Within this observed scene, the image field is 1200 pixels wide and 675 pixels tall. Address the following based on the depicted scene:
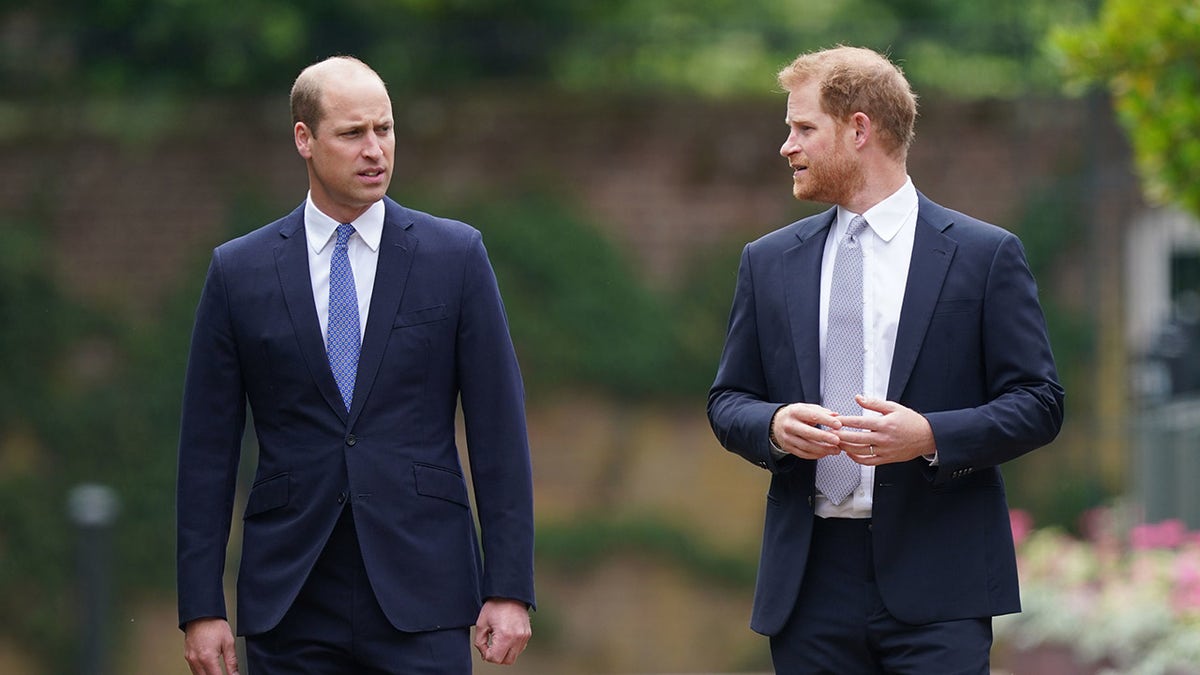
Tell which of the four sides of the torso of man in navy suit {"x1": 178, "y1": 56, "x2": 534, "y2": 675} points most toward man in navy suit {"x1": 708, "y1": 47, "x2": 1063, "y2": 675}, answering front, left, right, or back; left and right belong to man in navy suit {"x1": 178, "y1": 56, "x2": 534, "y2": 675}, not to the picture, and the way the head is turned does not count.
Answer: left

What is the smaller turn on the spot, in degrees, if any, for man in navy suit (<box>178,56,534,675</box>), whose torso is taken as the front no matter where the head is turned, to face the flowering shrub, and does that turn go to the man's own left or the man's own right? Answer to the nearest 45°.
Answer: approximately 135° to the man's own left

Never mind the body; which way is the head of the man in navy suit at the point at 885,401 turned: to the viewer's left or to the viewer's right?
to the viewer's left

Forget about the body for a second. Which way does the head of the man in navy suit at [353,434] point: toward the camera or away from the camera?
toward the camera

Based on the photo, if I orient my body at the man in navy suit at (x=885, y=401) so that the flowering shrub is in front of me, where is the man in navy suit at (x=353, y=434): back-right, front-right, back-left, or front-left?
back-left

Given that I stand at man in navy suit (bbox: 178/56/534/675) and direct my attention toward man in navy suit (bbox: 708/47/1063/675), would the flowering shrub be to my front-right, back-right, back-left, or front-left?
front-left

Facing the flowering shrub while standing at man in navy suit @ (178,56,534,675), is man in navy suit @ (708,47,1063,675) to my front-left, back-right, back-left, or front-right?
front-right

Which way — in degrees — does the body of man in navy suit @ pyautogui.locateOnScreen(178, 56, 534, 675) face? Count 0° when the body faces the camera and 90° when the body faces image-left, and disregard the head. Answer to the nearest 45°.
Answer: approximately 0°
